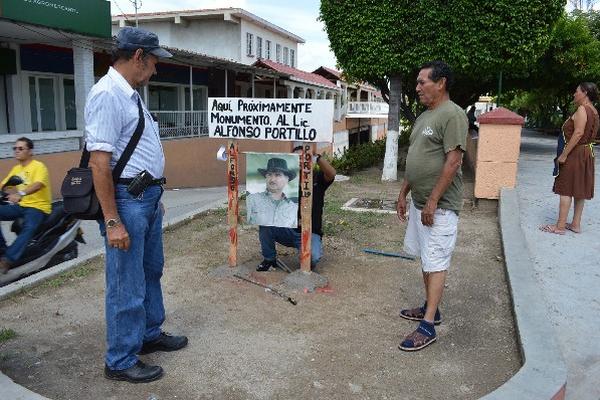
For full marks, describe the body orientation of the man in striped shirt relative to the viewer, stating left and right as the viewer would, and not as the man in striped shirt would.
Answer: facing to the right of the viewer

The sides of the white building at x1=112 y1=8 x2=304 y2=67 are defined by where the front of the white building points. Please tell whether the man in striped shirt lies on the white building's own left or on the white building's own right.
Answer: on the white building's own right

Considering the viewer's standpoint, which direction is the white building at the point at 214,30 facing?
facing the viewer and to the right of the viewer

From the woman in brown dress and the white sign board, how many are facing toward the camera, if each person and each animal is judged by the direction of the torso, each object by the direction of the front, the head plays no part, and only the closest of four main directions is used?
1

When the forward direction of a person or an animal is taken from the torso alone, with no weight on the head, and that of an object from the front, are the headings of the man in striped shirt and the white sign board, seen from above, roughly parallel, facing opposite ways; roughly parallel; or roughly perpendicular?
roughly perpendicular

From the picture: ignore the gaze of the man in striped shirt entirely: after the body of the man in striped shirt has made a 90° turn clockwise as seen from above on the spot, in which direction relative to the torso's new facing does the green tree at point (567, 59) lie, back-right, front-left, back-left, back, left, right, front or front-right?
back-left

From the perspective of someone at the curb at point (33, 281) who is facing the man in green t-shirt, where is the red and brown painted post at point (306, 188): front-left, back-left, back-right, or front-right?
front-left

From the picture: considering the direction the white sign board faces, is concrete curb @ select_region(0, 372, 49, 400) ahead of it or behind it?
ahead

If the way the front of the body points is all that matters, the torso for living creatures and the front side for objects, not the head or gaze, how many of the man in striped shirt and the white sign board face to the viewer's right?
1

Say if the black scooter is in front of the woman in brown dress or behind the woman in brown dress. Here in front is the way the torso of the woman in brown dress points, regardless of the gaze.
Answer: in front

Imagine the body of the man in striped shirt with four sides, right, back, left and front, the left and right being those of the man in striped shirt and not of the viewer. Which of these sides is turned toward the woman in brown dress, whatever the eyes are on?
front

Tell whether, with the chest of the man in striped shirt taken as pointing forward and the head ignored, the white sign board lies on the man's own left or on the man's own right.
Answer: on the man's own left

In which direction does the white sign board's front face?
toward the camera

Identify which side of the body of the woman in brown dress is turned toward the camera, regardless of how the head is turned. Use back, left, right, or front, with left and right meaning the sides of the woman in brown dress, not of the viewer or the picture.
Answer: left

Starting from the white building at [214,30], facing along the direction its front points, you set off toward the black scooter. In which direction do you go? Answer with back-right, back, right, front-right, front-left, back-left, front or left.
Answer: front-right

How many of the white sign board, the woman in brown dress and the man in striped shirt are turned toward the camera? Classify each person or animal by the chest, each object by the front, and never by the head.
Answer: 1

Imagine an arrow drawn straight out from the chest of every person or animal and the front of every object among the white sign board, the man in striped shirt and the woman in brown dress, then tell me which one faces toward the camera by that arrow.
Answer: the white sign board
